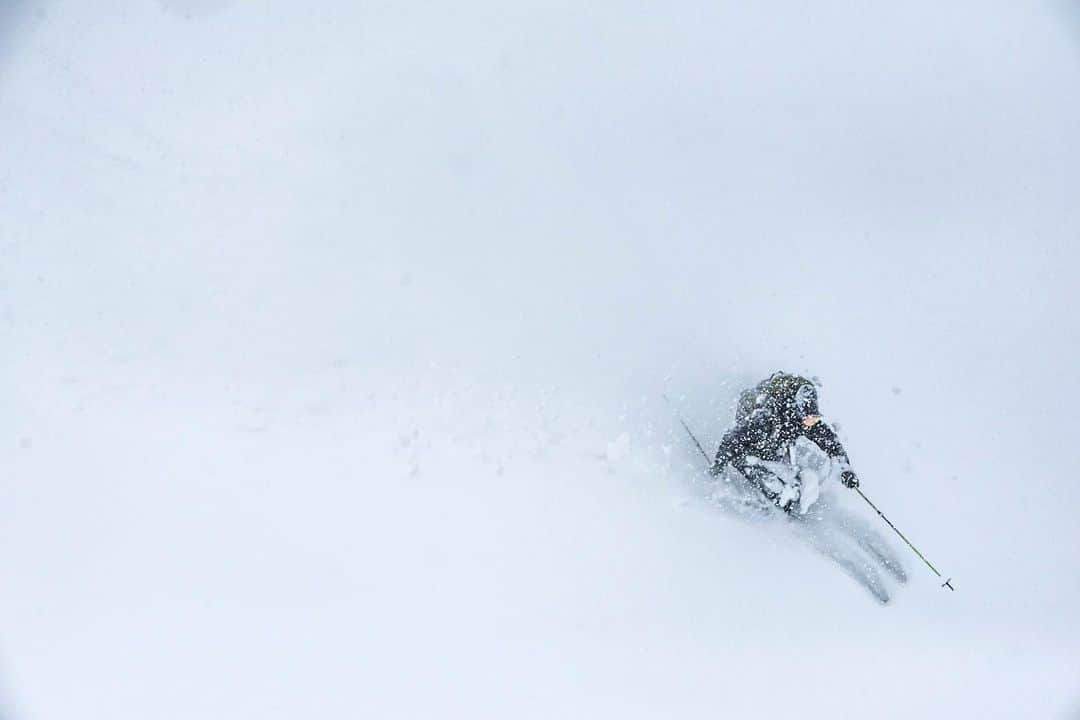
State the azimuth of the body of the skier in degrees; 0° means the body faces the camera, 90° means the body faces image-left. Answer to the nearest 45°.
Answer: approximately 315°
